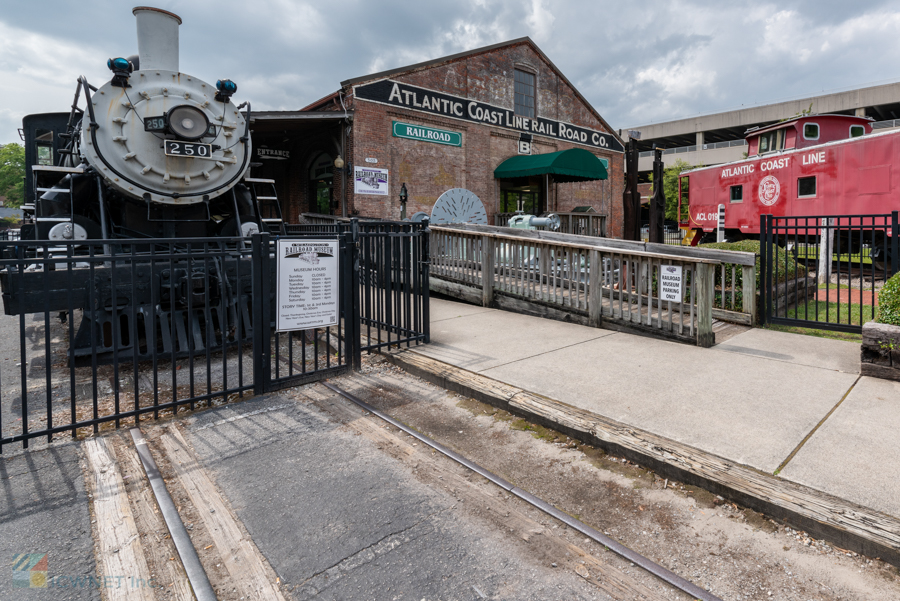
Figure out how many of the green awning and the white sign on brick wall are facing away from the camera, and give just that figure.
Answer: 0

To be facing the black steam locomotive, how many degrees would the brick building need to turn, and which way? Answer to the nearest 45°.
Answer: approximately 45° to its right

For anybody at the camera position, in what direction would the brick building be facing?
facing the viewer and to the right of the viewer

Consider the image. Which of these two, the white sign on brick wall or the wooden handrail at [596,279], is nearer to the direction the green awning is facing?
the wooden handrail

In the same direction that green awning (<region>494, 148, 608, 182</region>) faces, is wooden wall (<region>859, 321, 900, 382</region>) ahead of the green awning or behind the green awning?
ahead

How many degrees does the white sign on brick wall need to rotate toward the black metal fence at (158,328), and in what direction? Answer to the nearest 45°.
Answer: approximately 45° to its right

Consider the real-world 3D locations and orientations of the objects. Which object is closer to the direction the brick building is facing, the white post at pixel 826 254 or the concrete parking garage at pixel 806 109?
the white post

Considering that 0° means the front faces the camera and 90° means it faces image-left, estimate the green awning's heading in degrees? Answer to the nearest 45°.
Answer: approximately 315°

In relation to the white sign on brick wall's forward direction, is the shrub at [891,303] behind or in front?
in front

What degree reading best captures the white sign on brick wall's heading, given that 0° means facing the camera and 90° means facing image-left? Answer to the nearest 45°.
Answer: approximately 315°
